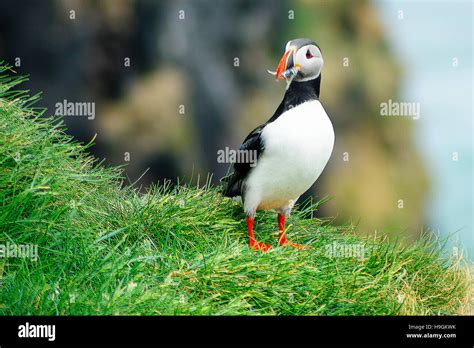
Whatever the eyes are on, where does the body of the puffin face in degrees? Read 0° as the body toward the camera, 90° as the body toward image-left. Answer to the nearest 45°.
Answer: approximately 315°
